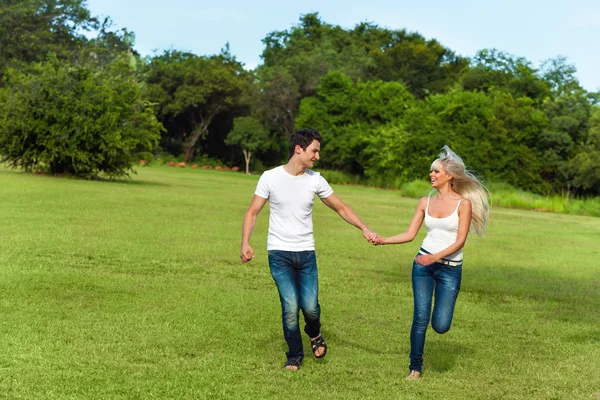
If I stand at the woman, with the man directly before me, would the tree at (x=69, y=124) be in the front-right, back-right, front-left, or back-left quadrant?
front-right

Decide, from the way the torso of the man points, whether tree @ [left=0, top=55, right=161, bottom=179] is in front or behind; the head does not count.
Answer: behind

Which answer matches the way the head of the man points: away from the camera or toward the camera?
toward the camera

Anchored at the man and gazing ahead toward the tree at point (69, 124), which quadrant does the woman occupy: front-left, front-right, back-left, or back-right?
back-right

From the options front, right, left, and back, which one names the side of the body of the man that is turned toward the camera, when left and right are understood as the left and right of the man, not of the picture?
front

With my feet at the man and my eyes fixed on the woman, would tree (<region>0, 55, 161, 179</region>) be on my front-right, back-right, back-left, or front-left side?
back-left

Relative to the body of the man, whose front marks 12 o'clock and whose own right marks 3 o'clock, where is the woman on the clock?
The woman is roughly at 9 o'clock from the man.
